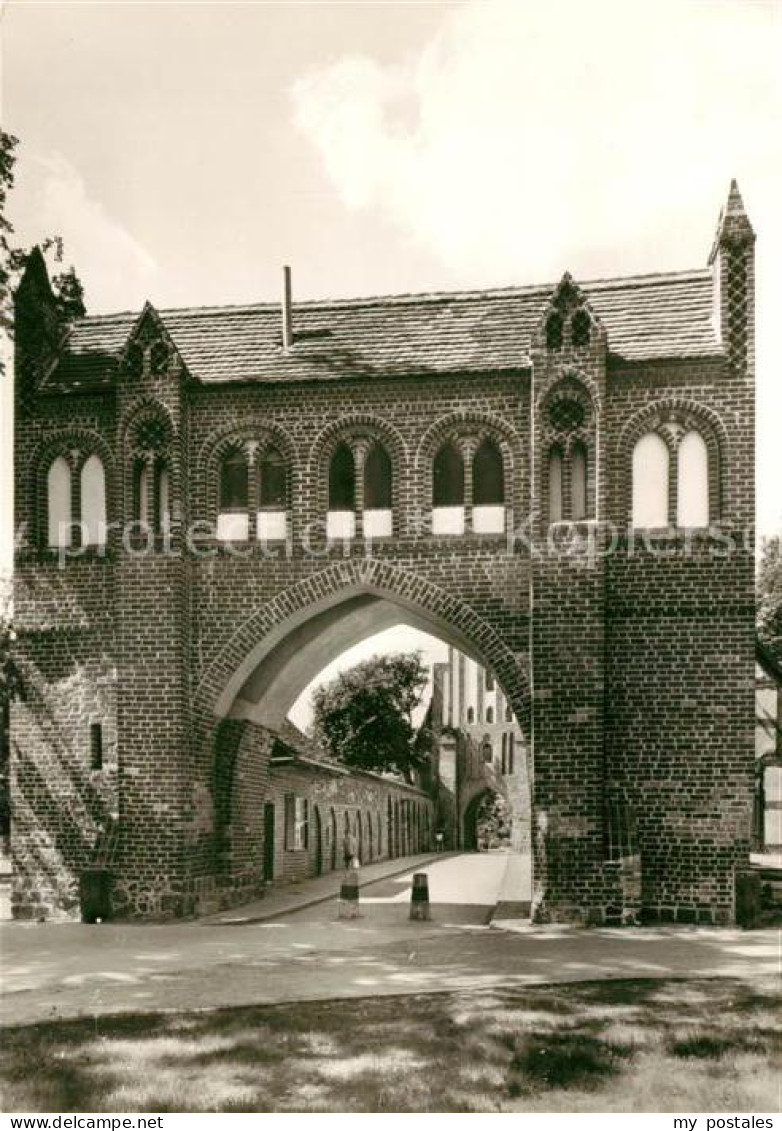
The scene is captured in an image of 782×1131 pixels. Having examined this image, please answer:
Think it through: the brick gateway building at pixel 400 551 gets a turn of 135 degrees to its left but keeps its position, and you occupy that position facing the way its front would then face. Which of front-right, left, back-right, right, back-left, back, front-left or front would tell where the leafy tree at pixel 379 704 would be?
front-left

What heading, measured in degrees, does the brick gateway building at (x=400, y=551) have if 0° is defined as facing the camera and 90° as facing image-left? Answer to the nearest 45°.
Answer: approximately 0°

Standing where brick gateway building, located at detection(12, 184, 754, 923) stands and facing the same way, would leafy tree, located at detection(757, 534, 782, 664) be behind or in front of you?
behind
